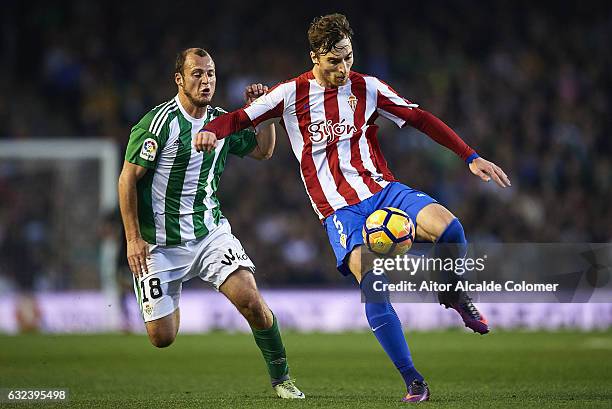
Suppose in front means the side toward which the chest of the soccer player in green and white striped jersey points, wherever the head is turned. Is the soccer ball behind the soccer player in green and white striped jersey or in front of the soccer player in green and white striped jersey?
in front

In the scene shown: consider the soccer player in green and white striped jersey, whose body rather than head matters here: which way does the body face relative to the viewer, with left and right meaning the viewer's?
facing the viewer and to the right of the viewer

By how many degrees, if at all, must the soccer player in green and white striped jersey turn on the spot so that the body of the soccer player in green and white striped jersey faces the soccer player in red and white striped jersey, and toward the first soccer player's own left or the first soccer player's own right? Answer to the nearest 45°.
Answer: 0° — they already face them
